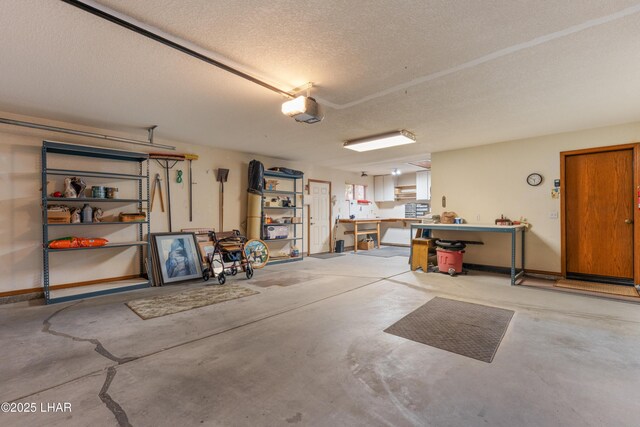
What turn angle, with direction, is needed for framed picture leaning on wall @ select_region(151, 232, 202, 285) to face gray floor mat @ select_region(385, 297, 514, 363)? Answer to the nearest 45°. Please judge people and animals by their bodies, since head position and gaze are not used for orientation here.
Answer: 0° — it already faces it

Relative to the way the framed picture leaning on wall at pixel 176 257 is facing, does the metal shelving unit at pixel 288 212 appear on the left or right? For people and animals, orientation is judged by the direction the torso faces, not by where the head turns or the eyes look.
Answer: on its left

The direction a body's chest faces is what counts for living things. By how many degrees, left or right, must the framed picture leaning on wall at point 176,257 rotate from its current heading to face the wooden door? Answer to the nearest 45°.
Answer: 0° — it already faces it

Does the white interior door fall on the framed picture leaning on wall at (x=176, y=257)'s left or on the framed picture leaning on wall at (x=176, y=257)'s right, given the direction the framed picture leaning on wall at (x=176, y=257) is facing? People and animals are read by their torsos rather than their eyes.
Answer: on its left

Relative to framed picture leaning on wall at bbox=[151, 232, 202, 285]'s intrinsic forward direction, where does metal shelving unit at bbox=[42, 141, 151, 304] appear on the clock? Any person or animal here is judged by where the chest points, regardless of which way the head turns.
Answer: The metal shelving unit is roughly at 4 o'clock from the framed picture leaning on wall.

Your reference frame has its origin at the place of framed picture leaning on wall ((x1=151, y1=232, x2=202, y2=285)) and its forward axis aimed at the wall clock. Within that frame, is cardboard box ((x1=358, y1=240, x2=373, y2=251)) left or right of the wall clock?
left

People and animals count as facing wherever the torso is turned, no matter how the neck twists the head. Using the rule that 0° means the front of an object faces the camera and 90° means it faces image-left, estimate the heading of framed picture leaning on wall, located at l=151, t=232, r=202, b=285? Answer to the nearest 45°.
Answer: approximately 315°

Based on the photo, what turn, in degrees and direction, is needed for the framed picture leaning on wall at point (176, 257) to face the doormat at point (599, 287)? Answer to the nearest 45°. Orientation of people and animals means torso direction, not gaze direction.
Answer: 0° — it already faces it
